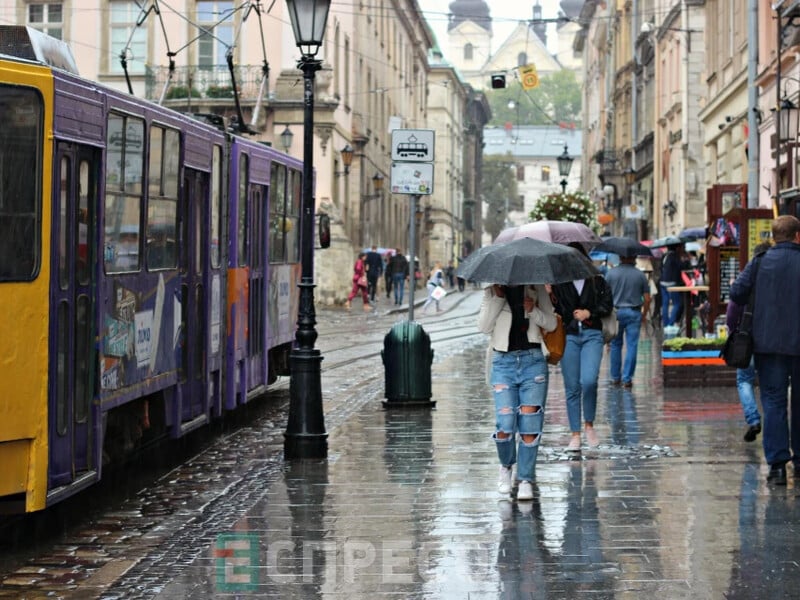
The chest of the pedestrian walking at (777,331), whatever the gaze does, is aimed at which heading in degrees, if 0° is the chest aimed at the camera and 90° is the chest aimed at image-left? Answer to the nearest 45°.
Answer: approximately 180°

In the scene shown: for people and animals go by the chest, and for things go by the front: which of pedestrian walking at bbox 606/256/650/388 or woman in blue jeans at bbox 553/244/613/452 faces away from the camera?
the pedestrian walking

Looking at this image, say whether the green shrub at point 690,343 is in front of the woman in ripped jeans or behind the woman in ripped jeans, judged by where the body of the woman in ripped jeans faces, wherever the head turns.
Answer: behind

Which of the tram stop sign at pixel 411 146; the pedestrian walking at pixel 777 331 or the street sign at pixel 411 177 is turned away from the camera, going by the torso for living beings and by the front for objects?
the pedestrian walking

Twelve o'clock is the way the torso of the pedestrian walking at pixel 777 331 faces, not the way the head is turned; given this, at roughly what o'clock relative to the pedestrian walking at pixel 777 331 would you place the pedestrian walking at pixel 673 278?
the pedestrian walking at pixel 673 278 is roughly at 12 o'clock from the pedestrian walking at pixel 777 331.

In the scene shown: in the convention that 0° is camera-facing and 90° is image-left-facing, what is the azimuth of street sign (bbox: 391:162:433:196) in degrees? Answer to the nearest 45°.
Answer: approximately 0°

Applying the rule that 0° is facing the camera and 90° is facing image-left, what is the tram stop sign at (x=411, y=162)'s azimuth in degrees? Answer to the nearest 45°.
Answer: approximately 0°

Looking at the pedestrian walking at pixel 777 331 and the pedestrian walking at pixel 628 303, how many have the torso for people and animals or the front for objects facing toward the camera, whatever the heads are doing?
0
